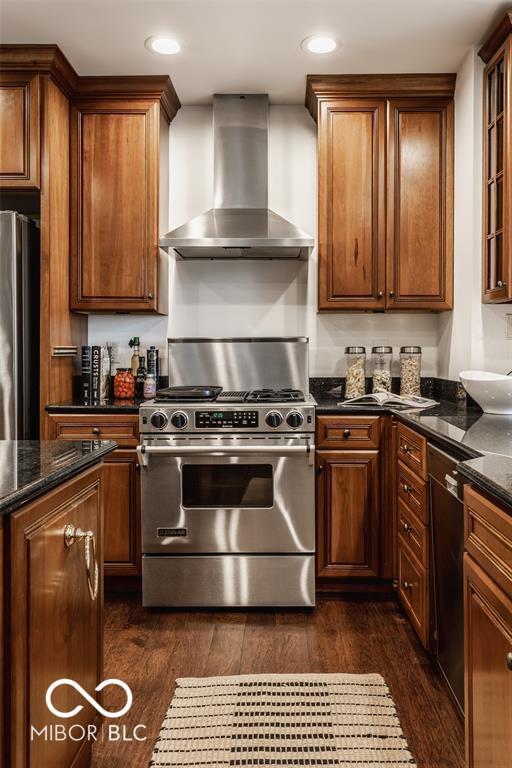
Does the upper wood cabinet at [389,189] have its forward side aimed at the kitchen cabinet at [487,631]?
yes

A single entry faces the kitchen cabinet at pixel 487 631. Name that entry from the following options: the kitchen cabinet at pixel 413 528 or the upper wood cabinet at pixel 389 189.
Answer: the upper wood cabinet

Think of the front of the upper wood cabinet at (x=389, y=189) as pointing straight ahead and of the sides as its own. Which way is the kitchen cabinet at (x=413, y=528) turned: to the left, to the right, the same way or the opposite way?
to the right

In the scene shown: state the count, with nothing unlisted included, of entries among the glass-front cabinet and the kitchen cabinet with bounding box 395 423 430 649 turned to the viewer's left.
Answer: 2

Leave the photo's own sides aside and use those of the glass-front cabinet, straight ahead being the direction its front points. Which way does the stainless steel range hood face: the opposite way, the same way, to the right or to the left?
to the left

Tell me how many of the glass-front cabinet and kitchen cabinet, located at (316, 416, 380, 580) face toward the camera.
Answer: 1
